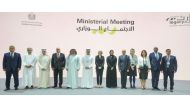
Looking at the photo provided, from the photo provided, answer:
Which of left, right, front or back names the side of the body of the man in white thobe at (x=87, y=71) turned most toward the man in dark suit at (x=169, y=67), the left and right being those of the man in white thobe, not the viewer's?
left

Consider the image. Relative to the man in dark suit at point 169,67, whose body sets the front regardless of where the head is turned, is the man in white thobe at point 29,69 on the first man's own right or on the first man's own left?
on the first man's own right

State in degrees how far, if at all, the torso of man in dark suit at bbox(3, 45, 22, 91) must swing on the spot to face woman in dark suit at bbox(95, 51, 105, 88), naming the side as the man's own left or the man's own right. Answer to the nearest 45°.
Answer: approximately 90° to the man's own left

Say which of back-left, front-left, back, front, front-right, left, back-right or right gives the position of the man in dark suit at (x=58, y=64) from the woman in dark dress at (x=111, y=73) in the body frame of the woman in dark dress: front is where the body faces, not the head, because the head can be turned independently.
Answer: right

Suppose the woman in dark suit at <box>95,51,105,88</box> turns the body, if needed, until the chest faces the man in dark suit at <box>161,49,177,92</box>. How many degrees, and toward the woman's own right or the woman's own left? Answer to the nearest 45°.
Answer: approximately 90° to the woman's own left

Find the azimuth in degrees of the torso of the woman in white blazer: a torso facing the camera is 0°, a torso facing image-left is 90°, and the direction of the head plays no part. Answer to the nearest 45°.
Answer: approximately 0°

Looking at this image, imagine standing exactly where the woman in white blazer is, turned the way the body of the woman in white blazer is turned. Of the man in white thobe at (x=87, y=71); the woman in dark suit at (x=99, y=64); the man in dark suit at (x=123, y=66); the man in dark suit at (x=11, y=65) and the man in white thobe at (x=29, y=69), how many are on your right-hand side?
5

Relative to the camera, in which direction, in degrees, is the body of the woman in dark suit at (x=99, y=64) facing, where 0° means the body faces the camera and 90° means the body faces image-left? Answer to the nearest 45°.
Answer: approximately 0°

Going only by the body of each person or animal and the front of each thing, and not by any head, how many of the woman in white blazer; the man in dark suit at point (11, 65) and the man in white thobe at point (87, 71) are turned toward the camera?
3

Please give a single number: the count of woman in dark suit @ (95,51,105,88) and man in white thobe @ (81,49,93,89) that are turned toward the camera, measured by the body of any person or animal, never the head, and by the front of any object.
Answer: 2

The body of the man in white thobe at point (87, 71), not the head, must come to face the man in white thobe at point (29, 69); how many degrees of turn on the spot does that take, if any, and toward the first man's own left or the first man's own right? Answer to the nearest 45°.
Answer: approximately 90° to the first man's own right
